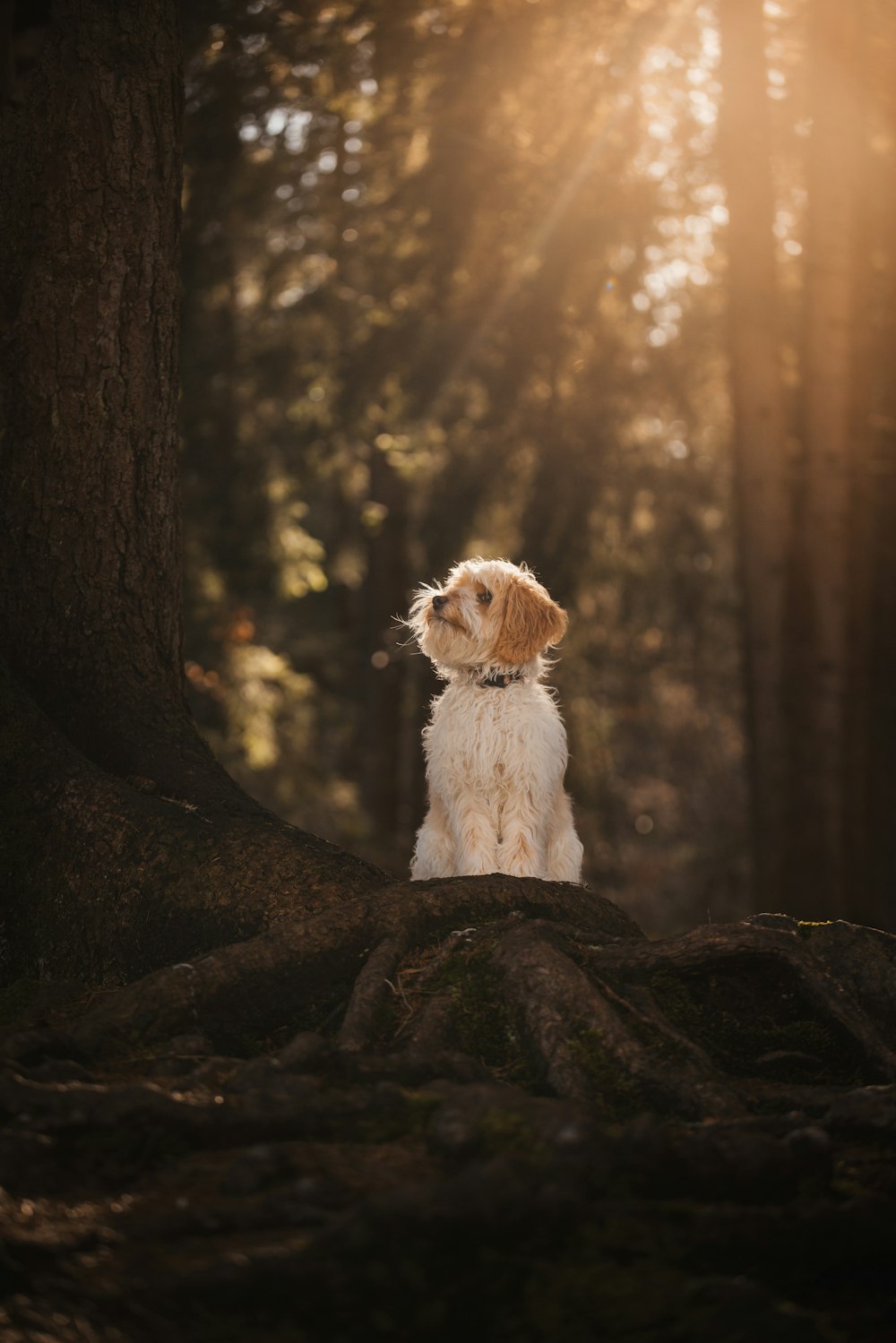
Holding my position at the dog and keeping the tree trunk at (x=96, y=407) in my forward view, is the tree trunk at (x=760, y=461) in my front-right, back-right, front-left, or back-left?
back-right

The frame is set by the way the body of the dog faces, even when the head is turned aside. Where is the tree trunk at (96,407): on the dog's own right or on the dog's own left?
on the dog's own right

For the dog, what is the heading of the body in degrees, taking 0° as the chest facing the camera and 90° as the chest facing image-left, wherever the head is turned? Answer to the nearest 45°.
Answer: approximately 0°

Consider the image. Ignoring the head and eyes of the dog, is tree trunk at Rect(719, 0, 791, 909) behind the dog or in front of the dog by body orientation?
behind

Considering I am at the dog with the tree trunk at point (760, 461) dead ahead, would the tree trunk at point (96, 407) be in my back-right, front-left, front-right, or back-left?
back-left
